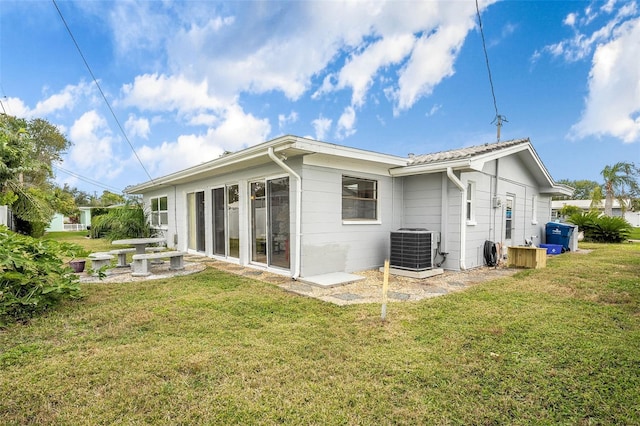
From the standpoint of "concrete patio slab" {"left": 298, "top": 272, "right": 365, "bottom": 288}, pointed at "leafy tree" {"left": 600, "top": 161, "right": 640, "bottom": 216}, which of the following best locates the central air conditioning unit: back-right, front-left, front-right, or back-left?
front-right

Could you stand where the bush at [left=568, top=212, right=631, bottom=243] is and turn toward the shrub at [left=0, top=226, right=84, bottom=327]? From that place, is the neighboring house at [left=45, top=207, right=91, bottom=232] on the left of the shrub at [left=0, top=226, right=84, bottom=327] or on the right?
right
